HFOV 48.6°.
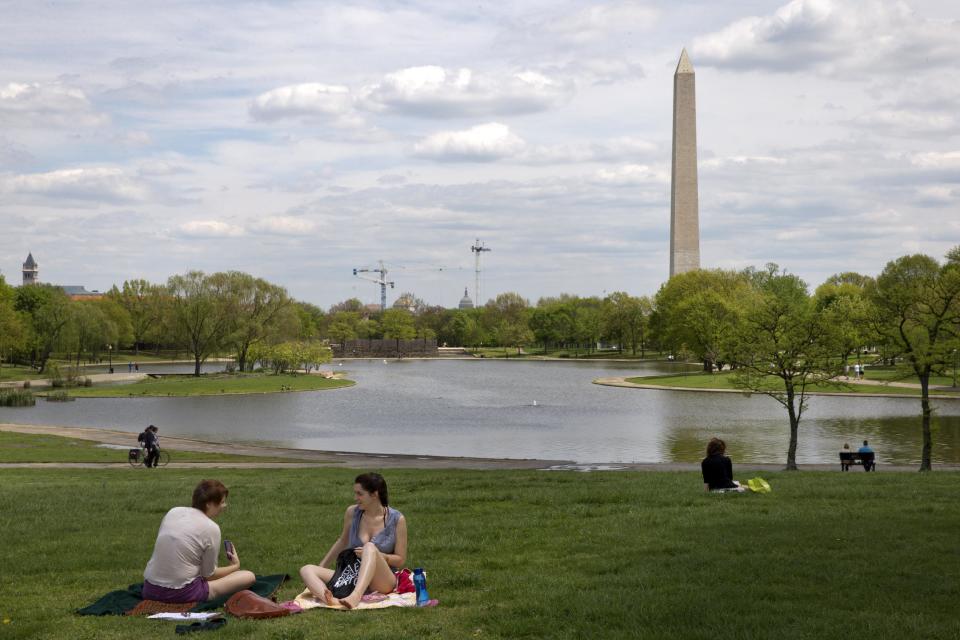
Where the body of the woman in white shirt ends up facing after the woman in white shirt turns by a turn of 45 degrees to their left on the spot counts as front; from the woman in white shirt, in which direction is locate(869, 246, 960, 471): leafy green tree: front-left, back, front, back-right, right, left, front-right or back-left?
front-right

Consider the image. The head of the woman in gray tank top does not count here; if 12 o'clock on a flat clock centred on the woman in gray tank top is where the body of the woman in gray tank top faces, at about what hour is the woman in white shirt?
The woman in white shirt is roughly at 1 o'clock from the woman in gray tank top.

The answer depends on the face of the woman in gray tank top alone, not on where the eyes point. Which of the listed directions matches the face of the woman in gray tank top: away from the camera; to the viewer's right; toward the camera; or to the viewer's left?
to the viewer's left

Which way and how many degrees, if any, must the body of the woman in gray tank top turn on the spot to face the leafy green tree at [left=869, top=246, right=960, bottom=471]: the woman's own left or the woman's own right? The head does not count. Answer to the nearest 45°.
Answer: approximately 180°

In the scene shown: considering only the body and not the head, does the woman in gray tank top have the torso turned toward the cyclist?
no

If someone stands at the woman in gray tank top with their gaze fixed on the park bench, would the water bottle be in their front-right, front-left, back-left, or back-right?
back-right

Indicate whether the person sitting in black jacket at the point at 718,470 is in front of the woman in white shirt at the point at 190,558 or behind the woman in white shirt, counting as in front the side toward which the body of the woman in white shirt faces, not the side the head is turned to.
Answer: in front

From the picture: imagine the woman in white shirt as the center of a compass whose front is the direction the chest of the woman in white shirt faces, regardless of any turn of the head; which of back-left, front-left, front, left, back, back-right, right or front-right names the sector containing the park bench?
front

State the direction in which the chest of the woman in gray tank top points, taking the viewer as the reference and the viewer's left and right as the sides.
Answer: facing the viewer and to the left of the viewer

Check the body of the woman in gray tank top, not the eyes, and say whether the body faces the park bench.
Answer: no

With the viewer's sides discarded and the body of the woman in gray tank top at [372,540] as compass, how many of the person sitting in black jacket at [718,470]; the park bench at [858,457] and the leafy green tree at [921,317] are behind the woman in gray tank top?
3

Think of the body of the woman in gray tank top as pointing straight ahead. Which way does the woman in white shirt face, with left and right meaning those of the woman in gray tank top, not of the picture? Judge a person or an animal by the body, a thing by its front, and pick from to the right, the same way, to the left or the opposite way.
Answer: the opposite way

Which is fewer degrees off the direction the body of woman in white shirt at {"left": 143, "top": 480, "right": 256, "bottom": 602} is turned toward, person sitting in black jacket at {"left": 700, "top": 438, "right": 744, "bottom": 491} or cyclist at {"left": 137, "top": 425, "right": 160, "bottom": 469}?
the person sitting in black jacket

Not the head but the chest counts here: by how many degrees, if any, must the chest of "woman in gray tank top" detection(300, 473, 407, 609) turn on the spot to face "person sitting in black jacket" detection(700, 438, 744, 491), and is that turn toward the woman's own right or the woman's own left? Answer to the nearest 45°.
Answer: approximately 180°

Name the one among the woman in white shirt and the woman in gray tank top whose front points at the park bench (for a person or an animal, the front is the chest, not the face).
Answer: the woman in white shirt

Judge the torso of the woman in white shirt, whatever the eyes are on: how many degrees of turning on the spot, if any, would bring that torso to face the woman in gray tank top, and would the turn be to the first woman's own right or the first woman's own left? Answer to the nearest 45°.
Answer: approximately 45° to the first woman's own right

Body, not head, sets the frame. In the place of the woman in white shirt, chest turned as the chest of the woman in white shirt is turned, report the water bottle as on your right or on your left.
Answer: on your right

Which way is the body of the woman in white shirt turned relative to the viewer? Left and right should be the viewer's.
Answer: facing away from the viewer and to the right of the viewer
